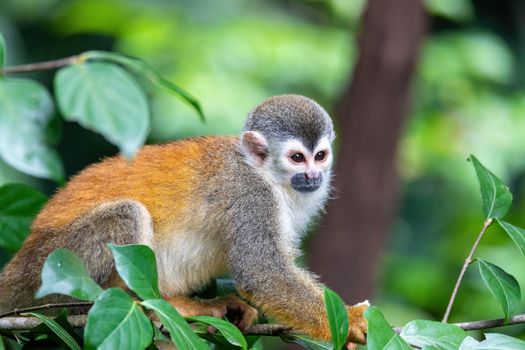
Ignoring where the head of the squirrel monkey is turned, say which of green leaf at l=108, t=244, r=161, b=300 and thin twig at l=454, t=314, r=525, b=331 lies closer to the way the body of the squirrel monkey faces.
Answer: the thin twig

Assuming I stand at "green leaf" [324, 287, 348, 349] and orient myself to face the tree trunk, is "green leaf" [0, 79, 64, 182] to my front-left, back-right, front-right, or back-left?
front-left

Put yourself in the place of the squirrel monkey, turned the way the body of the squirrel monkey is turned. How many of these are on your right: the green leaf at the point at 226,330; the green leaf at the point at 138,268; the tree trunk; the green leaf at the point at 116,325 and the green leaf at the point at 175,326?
4

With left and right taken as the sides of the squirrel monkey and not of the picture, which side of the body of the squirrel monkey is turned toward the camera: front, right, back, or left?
right

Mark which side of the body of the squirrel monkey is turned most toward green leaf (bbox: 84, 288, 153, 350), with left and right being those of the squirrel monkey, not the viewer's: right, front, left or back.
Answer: right

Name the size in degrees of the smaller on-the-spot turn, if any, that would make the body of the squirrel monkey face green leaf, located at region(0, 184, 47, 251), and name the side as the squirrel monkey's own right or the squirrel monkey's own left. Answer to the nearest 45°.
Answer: approximately 135° to the squirrel monkey's own right

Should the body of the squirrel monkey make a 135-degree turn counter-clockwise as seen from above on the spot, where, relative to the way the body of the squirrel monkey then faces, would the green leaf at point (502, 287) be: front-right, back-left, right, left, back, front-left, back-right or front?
back

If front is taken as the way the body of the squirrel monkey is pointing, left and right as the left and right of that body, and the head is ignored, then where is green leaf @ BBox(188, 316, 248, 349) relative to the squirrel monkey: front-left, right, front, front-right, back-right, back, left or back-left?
right

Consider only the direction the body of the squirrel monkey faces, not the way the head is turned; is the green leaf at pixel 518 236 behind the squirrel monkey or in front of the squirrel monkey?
in front

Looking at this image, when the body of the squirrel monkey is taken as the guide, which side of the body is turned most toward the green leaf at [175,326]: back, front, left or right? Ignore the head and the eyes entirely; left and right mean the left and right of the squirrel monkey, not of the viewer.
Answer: right

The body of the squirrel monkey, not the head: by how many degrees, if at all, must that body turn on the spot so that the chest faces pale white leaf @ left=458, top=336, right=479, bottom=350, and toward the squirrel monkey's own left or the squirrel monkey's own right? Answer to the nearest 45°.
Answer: approximately 45° to the squirrel monkey's own right

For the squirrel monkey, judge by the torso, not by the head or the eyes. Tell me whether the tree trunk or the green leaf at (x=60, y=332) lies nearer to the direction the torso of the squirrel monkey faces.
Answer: the tree trunk
